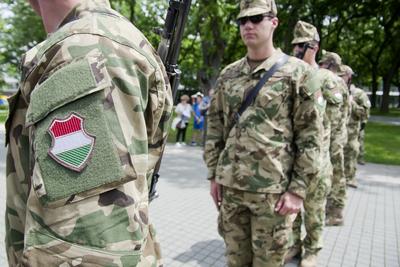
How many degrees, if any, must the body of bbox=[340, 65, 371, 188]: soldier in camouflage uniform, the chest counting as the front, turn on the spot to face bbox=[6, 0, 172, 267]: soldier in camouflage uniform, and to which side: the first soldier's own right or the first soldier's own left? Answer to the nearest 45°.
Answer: approximately 45° to the first soldier's own left

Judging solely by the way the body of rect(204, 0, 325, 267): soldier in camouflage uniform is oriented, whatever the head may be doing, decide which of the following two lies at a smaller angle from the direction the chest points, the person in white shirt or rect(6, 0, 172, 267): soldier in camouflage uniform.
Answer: the soldier in camouflage uniform

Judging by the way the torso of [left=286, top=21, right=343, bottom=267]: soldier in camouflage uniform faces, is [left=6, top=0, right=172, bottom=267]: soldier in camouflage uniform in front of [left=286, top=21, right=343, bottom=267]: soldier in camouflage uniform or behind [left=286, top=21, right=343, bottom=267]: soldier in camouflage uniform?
in front

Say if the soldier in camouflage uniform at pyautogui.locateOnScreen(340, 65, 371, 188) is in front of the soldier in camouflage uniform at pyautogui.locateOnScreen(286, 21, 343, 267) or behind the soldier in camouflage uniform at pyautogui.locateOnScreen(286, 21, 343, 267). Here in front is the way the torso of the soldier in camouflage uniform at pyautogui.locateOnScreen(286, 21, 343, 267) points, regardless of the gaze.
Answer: behind

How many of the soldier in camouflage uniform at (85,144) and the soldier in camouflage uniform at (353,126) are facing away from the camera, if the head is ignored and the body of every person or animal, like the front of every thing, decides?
0

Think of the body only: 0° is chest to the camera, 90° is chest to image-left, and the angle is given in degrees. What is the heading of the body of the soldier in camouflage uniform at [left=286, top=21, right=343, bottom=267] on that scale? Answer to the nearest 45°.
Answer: approximately 45°

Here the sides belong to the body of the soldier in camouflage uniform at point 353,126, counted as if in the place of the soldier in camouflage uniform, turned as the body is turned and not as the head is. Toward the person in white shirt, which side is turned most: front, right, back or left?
right

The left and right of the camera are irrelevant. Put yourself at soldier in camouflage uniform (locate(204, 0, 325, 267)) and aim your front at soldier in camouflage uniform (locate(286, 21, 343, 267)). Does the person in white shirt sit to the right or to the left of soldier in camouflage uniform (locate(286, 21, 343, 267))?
left

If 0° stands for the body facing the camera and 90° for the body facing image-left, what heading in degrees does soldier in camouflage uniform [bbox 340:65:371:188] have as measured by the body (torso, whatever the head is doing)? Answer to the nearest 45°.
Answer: approximately 45°

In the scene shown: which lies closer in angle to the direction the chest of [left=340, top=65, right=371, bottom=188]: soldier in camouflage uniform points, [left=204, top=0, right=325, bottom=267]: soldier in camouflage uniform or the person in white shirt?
the soldier in camouflage uniform

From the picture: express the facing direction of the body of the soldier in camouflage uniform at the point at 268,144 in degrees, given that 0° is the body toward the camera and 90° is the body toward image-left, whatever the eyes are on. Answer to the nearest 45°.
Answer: approximately 45°
